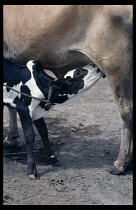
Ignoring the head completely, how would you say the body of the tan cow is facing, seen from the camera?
to the viewer's left
